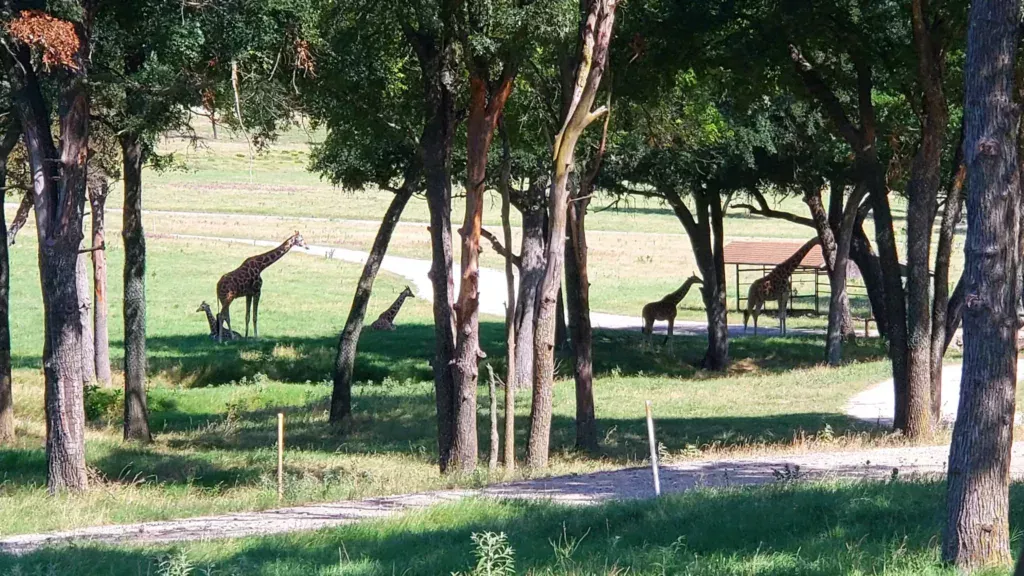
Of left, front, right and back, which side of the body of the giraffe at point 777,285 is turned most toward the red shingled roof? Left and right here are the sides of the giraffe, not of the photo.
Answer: left

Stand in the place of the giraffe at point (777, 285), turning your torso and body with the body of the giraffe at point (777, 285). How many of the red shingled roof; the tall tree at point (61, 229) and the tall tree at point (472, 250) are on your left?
1

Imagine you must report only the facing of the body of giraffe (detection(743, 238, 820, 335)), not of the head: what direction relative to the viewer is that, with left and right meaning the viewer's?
facing to the right of the viewer

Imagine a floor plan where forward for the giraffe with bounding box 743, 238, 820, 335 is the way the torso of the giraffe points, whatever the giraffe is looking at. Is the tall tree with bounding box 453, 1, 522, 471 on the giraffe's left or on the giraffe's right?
on the giraffe's right

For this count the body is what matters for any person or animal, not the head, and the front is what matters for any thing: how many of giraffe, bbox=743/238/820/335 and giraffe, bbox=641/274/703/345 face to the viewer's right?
2

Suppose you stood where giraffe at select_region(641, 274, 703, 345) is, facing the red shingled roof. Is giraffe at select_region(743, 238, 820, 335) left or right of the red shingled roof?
right

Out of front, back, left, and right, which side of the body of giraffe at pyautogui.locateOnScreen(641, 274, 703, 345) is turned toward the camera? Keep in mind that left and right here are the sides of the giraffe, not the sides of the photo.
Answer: right

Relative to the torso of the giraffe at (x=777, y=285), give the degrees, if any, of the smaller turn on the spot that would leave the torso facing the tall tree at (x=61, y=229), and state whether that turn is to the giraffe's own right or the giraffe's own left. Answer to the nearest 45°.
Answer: approximately 90° to the giraffe's own right

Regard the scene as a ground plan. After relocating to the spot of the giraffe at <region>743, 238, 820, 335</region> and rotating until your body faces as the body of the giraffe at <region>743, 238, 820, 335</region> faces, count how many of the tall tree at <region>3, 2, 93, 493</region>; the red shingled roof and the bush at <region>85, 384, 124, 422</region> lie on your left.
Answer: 1

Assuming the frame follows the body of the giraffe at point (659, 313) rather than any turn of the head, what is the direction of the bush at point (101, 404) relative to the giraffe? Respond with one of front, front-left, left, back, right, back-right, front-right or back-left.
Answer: back-right
